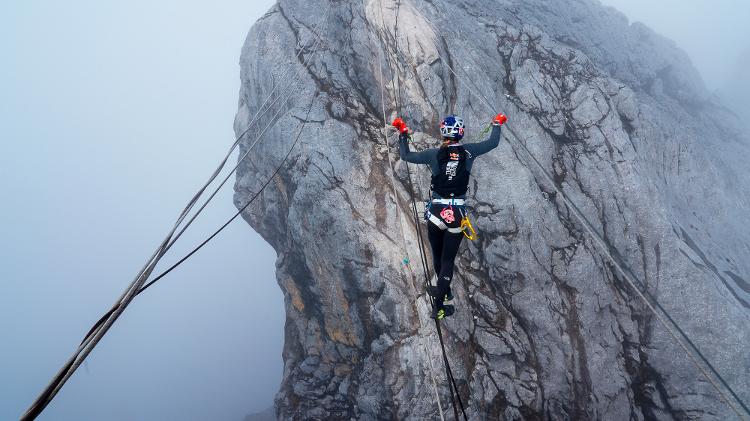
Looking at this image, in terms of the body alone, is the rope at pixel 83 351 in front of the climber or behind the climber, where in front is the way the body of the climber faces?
behind

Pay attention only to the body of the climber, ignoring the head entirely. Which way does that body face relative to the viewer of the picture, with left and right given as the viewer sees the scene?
facing away from the viewer

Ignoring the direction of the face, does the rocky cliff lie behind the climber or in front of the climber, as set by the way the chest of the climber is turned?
in front
